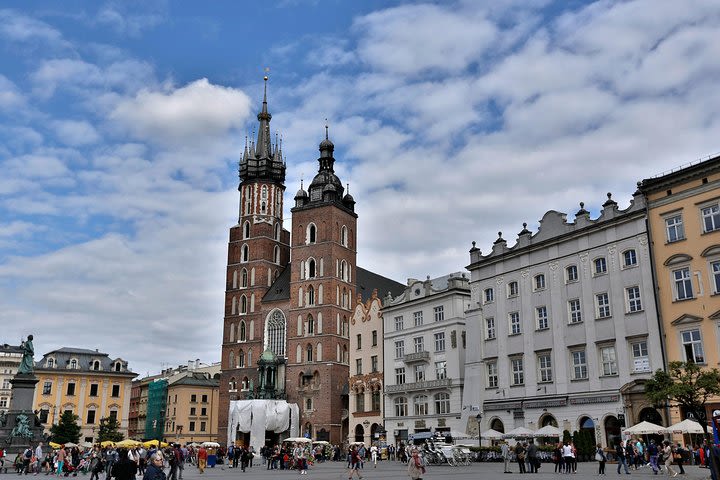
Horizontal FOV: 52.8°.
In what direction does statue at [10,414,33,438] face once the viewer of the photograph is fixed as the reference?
facing the viewer

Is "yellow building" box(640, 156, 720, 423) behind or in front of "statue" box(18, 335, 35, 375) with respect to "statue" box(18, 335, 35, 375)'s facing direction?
in front

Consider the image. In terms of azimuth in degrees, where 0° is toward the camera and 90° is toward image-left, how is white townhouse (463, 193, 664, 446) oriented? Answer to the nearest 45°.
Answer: approximately 45°

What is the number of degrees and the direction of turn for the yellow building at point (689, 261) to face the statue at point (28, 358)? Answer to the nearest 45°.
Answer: approximately 45° to its right

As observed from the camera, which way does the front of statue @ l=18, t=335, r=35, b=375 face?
facing to the right of the viewer

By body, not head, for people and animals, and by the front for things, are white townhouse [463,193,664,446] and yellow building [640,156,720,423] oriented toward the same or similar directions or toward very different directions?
same or similar directions

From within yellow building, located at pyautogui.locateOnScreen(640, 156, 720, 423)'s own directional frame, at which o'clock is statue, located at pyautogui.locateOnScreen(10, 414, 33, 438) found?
The statue is roughly at 1 o'clock from the yellow building.
